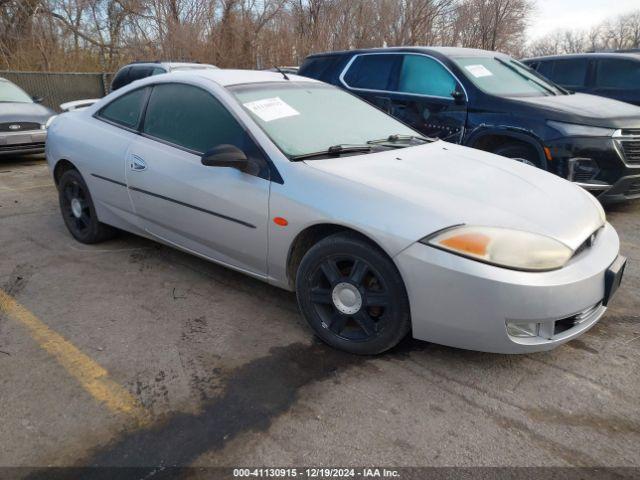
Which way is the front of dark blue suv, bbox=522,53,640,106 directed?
to the viewer's right

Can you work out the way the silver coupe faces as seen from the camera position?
facing the viewer and to the right of the viewer

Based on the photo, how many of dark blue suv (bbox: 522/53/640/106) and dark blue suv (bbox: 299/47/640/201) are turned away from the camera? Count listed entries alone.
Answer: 0

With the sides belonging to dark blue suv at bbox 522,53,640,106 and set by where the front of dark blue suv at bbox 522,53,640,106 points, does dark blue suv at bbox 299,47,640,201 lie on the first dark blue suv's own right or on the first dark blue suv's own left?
on the first dark blue suv's own right

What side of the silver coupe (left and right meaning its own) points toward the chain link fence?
back

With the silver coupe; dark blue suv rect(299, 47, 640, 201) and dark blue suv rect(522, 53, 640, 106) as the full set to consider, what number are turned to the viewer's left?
0

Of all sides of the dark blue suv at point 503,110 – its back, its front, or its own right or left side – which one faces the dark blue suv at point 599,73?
left

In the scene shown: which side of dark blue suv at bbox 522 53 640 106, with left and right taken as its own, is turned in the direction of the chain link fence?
back

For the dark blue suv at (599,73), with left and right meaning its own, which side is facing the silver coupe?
right

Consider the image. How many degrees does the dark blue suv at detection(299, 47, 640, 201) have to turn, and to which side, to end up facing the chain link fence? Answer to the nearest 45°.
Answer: approximately 180°

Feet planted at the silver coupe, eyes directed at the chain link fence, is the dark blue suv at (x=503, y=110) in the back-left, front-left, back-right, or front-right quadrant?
front-right

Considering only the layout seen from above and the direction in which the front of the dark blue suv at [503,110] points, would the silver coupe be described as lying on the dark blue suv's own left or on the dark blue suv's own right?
on the dark blue suv's own right
